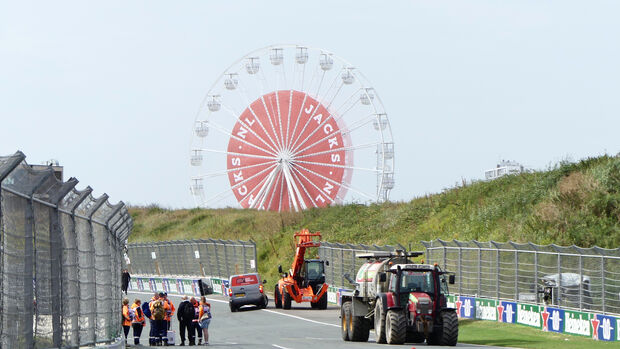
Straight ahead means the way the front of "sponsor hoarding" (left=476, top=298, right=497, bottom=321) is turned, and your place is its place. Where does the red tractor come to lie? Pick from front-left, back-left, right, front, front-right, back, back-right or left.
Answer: front-left

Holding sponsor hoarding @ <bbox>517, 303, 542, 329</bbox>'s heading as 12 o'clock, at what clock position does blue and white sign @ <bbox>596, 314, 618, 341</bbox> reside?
The blue and white sign is roughly at 10 o'clock from the sponsor hoarding.

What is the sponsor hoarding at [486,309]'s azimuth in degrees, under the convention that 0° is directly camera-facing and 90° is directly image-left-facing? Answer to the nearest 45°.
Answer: approximately 45°

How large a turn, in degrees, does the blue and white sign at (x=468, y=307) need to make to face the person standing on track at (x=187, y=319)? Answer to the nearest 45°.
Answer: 0° — it already faces them

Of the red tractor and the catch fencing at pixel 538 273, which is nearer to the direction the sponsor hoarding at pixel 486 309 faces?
the red tractor

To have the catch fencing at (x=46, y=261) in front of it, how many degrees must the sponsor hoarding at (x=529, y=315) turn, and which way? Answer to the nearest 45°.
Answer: approximately 45° to its left

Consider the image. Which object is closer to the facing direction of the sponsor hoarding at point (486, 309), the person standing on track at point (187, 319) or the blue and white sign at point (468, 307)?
the person standing on track

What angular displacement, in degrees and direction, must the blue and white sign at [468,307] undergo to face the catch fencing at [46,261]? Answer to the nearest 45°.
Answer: approximately 45° to its left

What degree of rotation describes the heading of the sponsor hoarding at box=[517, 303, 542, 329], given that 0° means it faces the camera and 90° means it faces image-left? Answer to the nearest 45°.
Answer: approximately 45°

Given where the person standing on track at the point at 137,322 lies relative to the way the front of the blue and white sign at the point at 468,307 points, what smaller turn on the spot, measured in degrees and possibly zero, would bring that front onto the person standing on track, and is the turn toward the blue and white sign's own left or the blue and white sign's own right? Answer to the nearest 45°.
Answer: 0° — it already faces them

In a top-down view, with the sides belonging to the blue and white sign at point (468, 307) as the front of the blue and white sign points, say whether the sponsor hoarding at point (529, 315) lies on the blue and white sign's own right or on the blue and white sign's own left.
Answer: on the blue and white sign's own left
